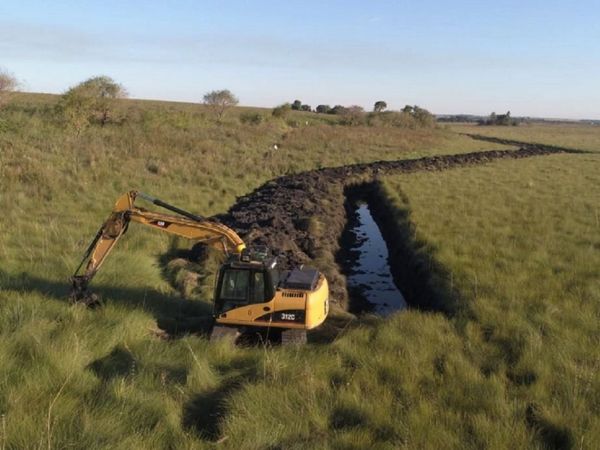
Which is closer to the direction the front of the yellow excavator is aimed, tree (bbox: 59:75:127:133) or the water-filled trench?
the tree

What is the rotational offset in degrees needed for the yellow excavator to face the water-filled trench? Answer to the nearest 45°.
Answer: approximately 135° to its right

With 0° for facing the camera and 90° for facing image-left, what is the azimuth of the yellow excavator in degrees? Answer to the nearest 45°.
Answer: approximately 90°

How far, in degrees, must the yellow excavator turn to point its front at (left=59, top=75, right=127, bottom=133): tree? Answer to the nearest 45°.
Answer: approximately 90° to its right
